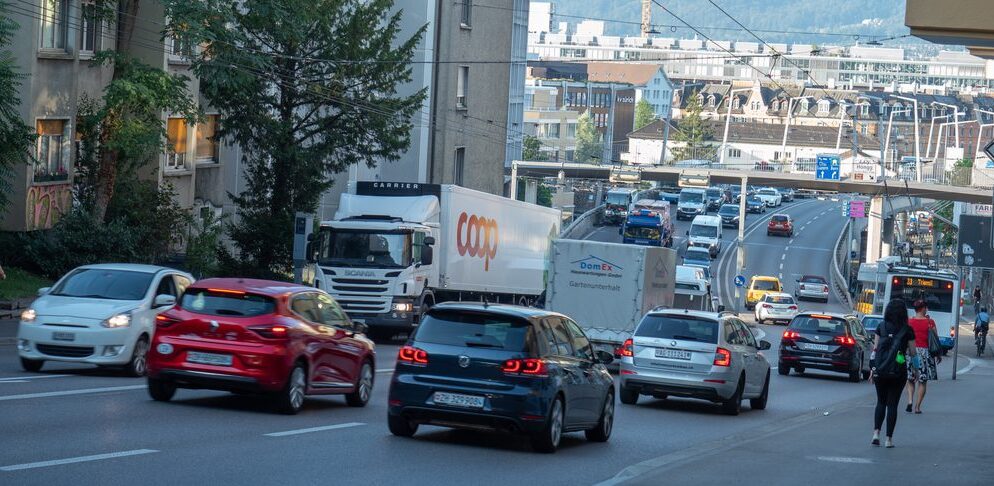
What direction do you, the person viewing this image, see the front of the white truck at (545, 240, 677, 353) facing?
facing away from the viewer and to the right of the viewer

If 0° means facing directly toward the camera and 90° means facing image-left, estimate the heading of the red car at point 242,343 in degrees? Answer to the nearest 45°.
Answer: approximately 225°

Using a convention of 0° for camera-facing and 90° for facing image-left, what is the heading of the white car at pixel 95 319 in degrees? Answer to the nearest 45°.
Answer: approximately 45°

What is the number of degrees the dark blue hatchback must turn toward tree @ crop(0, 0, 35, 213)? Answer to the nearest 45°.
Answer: approximately 90° to its left

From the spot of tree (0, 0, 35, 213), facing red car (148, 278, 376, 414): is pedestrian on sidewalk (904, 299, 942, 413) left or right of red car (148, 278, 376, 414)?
left

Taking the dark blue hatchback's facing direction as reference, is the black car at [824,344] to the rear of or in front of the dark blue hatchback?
in front

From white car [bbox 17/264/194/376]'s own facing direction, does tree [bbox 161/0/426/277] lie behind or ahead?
behind

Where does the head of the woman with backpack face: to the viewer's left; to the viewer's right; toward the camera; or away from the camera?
away from the camera

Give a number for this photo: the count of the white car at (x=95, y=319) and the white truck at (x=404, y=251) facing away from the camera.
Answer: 0

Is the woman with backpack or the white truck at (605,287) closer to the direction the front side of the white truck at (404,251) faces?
the woman with backpack

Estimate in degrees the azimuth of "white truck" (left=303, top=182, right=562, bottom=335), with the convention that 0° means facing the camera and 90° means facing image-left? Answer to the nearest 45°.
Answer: approximately 45°
